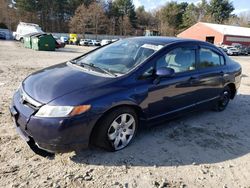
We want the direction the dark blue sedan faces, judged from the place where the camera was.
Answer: facing the viewer and to the left of the viewer

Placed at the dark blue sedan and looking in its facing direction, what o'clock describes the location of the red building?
The red building is roughly at 5 o'clock from the dark blue sedan.

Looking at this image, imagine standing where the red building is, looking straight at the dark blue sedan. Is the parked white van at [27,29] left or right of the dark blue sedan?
right

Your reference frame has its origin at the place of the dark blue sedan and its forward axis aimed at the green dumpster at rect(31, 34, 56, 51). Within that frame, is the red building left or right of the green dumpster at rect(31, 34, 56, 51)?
right

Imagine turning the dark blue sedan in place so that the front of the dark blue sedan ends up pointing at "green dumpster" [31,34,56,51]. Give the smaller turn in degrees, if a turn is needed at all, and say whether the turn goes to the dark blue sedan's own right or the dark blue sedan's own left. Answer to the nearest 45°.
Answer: approximately 135° to the dark blue sedan's own right

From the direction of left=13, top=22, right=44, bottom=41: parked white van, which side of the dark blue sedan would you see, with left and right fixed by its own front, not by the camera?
right
